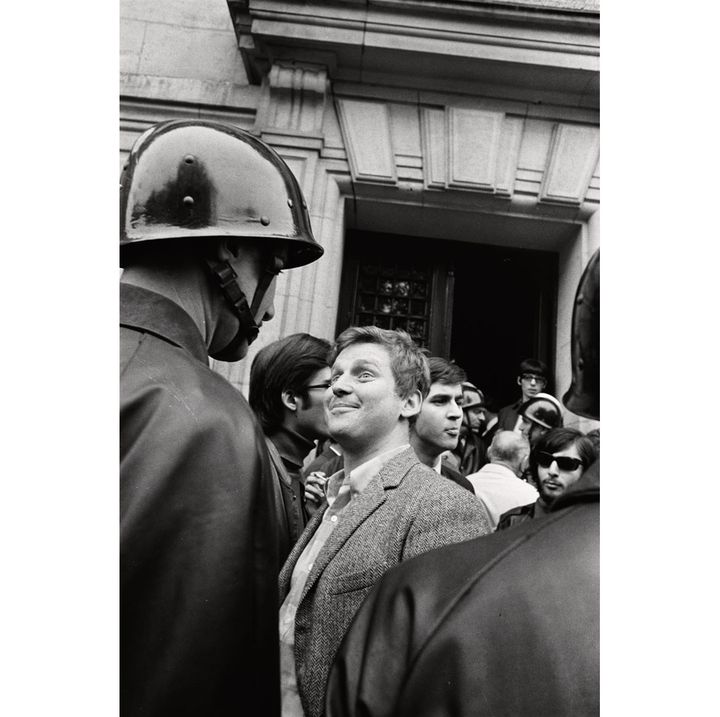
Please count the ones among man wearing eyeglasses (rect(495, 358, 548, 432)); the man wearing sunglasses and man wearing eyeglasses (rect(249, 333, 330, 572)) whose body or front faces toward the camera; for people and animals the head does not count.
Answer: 2

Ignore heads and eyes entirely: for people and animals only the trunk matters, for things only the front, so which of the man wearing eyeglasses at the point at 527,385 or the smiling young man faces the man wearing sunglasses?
the man wearing eyeglasses

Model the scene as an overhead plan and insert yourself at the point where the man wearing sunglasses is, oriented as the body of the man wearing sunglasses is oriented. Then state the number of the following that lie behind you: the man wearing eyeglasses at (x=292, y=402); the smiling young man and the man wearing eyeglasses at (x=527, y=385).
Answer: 1

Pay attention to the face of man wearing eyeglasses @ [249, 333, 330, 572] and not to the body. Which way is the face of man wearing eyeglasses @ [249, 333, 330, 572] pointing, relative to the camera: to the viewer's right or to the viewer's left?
to the viewer's right

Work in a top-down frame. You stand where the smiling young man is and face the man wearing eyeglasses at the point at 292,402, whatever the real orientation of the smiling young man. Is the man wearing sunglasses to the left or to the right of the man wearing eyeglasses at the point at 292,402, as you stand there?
right

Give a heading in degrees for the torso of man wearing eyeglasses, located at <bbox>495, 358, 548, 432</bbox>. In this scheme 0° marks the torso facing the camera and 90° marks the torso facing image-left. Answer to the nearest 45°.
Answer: approximately 0°

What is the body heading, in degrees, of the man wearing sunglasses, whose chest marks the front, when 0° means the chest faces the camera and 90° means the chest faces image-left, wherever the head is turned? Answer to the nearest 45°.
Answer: approximately 0°

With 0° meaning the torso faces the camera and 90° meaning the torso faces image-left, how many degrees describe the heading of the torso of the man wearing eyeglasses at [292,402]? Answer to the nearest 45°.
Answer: approximately 270°

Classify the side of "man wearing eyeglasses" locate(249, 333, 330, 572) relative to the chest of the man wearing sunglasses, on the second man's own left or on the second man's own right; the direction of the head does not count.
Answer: on the second man's own right

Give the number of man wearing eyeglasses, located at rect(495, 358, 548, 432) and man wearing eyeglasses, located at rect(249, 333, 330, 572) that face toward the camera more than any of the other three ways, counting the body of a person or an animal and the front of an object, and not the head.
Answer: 1
